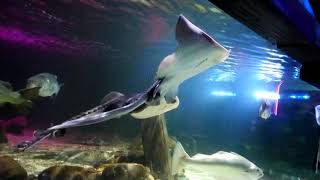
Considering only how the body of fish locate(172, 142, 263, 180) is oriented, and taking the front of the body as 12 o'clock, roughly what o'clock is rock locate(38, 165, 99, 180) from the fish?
The rock is roughly at 5 o'clock from the fish.

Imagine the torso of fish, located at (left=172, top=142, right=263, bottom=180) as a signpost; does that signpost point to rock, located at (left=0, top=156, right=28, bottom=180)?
no

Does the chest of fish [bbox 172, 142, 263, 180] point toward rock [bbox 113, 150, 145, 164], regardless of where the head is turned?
no

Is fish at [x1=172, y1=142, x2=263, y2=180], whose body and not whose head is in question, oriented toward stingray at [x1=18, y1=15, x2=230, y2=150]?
no

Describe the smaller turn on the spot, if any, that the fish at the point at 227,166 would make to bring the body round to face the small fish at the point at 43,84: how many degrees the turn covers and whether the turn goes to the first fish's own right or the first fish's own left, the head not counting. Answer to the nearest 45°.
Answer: approximately 135° to the first fish's own left

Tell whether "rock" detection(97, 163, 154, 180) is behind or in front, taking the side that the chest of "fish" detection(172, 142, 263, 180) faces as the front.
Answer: behind

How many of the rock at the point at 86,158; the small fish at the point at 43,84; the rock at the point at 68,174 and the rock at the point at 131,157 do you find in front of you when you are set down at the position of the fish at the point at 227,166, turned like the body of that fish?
0

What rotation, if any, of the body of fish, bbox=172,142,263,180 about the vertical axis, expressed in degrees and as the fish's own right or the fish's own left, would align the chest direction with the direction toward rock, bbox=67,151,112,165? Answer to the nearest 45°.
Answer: approximately 135° to the fish's own left

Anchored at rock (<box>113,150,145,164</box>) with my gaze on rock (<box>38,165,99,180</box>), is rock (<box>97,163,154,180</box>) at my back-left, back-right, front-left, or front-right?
front-left

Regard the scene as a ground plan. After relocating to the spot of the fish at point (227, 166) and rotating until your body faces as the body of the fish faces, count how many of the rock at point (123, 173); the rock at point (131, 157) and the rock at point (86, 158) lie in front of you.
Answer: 0

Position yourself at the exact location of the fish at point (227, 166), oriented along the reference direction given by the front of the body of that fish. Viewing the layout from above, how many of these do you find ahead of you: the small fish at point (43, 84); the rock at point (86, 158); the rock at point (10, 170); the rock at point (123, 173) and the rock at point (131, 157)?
0

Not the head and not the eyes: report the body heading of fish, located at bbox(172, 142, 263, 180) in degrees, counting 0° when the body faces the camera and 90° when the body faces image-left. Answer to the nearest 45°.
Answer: approximately 270°

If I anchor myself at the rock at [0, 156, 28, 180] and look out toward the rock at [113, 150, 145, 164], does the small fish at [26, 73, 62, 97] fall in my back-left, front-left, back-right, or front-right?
front-left
